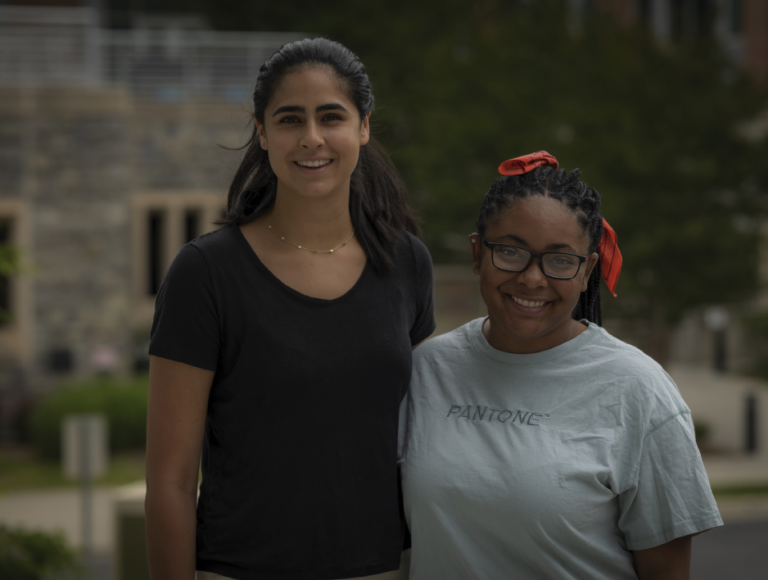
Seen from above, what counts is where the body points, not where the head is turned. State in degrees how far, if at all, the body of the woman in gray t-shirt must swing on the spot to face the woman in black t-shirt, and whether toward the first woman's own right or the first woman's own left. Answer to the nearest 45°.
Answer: approximately 45° to the first woman's own right

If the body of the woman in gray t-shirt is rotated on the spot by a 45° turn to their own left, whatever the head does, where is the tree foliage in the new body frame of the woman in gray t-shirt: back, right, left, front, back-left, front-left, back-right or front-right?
back

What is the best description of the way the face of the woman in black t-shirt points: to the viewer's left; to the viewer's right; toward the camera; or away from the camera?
toward the camera

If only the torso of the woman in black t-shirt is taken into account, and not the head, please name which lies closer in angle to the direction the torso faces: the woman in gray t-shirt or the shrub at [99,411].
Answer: the woman in gray t-shirt

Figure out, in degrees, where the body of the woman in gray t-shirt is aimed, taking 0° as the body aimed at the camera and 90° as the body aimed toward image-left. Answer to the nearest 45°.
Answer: approximately 45°

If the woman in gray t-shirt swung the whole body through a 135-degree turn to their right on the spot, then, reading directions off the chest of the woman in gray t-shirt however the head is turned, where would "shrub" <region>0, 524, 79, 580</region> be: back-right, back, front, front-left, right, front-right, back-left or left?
front-left

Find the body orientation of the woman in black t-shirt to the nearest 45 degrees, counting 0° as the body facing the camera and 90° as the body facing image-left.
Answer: approximately 315°

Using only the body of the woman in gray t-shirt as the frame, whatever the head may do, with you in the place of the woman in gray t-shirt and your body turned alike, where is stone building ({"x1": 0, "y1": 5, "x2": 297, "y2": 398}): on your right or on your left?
on your right

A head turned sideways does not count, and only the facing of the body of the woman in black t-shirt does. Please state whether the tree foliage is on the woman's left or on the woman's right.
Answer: on the woman's left

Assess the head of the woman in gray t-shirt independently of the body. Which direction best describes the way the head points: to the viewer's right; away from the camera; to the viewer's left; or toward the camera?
toward the camera

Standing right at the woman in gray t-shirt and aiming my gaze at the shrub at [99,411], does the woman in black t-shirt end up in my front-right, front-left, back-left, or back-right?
front-left

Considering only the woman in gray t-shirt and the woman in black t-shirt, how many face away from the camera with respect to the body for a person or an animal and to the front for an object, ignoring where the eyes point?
0
